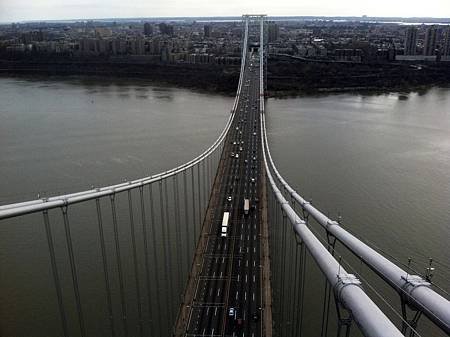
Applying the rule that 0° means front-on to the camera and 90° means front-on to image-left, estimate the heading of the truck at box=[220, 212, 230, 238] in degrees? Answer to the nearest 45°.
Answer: approximately 0°

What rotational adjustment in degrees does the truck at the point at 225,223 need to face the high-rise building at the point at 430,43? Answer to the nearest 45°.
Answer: approximately 135° to its left

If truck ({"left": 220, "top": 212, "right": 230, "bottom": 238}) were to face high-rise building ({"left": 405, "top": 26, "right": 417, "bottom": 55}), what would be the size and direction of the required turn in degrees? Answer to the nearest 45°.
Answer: approximately 135° to its left
